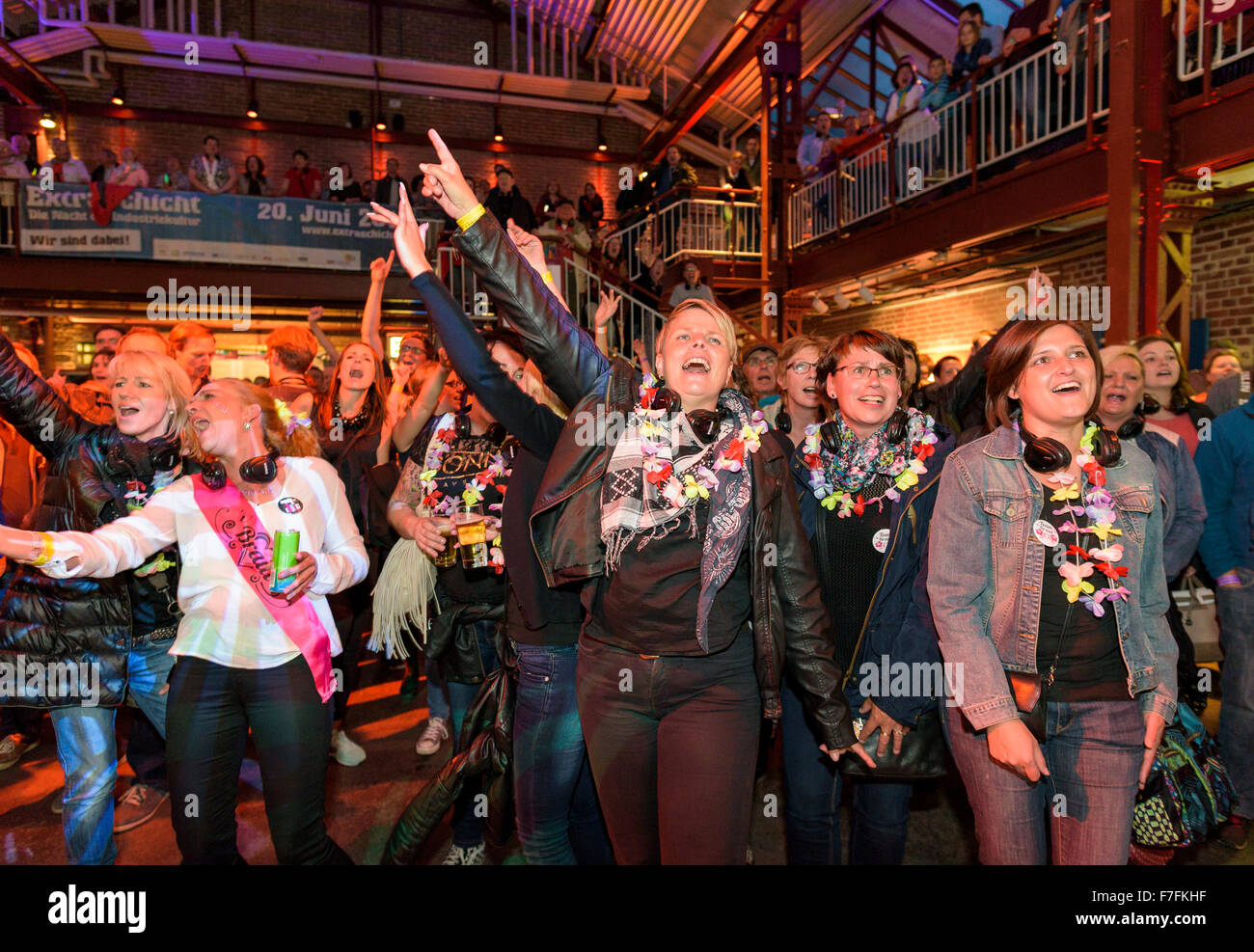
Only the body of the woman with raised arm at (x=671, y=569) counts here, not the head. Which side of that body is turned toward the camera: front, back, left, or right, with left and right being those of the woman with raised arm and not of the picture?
front

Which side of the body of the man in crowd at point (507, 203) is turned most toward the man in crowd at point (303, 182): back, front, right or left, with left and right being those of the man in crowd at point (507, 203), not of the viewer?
right

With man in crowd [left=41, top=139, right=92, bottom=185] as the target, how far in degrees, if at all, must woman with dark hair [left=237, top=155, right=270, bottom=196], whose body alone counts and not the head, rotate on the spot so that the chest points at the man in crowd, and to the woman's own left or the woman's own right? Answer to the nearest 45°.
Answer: approximately 90° to the woman's own right

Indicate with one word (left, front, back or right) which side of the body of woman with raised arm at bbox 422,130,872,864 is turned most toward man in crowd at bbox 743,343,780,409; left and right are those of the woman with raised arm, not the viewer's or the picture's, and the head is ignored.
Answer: back

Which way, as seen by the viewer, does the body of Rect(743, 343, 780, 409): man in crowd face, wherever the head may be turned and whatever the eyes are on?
toward the camera

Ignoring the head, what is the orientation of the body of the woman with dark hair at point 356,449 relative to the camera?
toward the camera

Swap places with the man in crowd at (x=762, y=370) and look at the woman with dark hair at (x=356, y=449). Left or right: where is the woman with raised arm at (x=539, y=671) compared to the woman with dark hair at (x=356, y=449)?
left

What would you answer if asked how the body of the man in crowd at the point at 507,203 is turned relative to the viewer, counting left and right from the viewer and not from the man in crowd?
facing the viewer

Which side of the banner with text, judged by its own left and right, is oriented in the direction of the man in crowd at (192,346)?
front

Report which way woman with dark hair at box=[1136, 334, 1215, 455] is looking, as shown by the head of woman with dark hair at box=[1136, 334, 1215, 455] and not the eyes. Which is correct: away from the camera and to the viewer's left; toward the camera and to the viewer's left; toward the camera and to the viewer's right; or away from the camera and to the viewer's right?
toward the camera and to the viewer's left

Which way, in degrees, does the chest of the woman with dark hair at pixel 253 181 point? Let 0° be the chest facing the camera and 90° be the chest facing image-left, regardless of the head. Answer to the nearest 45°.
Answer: approximately 0°

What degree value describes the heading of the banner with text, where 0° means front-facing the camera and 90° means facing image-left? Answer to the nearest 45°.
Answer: approximately 0°
